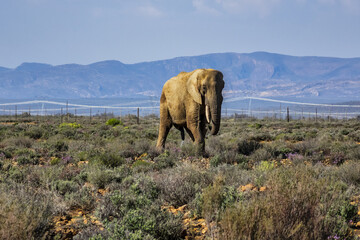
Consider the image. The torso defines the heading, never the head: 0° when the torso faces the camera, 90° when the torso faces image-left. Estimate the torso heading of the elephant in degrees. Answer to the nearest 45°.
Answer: approximately 315°

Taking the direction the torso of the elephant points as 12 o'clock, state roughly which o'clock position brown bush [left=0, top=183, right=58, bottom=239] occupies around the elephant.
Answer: The brown bush is roughly at 2 o'clock from the elephant.

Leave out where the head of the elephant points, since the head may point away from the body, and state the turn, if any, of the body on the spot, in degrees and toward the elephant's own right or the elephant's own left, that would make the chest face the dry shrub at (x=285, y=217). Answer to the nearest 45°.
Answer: approximately 45° to the elephant's own right

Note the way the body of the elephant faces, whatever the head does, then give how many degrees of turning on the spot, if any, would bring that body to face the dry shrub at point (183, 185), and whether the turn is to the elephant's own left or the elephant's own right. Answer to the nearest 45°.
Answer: approximately 45° to the elephant's own right
